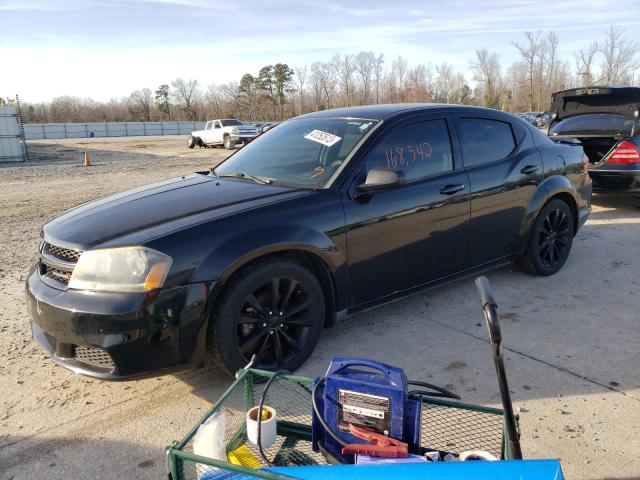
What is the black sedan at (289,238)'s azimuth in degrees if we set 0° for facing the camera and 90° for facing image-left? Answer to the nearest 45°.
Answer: approximately 45°

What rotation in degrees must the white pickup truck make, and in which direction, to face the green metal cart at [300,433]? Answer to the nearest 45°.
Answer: approximately 45° to its right

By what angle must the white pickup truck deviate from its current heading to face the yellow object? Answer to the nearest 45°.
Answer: approximately 45° to its right

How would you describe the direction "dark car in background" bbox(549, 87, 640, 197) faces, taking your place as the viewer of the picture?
facing away from the viewer and to the right of the viewer

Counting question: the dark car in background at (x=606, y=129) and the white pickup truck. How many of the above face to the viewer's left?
0

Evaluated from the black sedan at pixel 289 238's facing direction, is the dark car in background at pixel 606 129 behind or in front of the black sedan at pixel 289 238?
behind

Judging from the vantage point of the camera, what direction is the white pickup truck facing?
facing the viewer and to the right of the viewer

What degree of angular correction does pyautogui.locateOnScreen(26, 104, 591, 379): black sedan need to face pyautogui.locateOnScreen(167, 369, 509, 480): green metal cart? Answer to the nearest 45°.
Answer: approximately 45° to its left

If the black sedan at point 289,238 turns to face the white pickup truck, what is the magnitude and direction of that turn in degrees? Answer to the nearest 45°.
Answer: approximately 135° to its right

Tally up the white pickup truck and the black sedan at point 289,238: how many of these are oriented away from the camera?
0

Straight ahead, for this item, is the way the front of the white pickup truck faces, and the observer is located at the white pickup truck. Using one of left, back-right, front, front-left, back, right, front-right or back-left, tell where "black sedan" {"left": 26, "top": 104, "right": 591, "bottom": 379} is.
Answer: front-right
